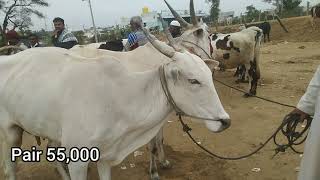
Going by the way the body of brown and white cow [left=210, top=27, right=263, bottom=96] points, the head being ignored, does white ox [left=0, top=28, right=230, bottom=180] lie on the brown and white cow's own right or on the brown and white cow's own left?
on the brown and white cow's own left

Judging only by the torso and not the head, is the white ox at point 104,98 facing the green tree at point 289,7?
no

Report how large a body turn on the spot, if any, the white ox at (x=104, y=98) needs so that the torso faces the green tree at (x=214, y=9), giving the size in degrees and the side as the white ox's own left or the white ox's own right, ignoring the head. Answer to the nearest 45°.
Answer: approximately 90° to the white ox's own left

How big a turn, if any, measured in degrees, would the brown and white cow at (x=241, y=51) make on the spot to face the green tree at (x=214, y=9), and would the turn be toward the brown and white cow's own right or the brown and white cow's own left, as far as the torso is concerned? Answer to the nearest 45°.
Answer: approximately 90° to the brown and white cow's own right

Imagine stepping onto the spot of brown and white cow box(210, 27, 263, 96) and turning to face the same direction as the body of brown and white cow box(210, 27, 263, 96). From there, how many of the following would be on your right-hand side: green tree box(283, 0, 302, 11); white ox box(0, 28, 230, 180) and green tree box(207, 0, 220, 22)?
2

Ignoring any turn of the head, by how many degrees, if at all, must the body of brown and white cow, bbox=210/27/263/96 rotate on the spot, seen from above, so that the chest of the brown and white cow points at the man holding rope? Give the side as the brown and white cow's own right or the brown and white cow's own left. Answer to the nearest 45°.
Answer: approximately 90° to the brown and white cow's own left

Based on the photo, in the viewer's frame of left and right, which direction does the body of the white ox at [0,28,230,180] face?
facing to the right of the viewer

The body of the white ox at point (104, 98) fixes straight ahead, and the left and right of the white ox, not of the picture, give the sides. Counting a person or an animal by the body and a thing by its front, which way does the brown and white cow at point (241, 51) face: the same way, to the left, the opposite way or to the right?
the opposite way

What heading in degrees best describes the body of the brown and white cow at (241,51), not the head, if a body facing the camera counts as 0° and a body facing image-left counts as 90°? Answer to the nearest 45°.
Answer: approximately 90°

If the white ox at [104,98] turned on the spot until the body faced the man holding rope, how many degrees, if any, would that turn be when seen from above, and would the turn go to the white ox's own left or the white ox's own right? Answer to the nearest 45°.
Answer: approximately 45° to the white ox's own right

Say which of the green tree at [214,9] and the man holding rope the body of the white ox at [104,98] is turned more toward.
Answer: the man holding rope

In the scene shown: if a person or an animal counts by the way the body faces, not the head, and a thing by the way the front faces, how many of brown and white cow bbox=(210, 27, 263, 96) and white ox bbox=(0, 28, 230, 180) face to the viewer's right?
1

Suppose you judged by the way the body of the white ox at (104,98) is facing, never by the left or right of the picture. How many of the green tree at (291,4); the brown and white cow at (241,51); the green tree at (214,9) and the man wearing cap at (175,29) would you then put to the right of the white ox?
0

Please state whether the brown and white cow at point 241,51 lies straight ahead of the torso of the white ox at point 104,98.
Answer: no

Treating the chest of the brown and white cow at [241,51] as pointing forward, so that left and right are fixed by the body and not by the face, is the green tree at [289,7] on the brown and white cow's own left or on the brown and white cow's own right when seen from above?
on the brown and white cow's own right

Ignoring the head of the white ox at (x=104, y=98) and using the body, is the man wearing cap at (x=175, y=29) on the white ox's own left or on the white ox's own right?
on the white ox's own left
